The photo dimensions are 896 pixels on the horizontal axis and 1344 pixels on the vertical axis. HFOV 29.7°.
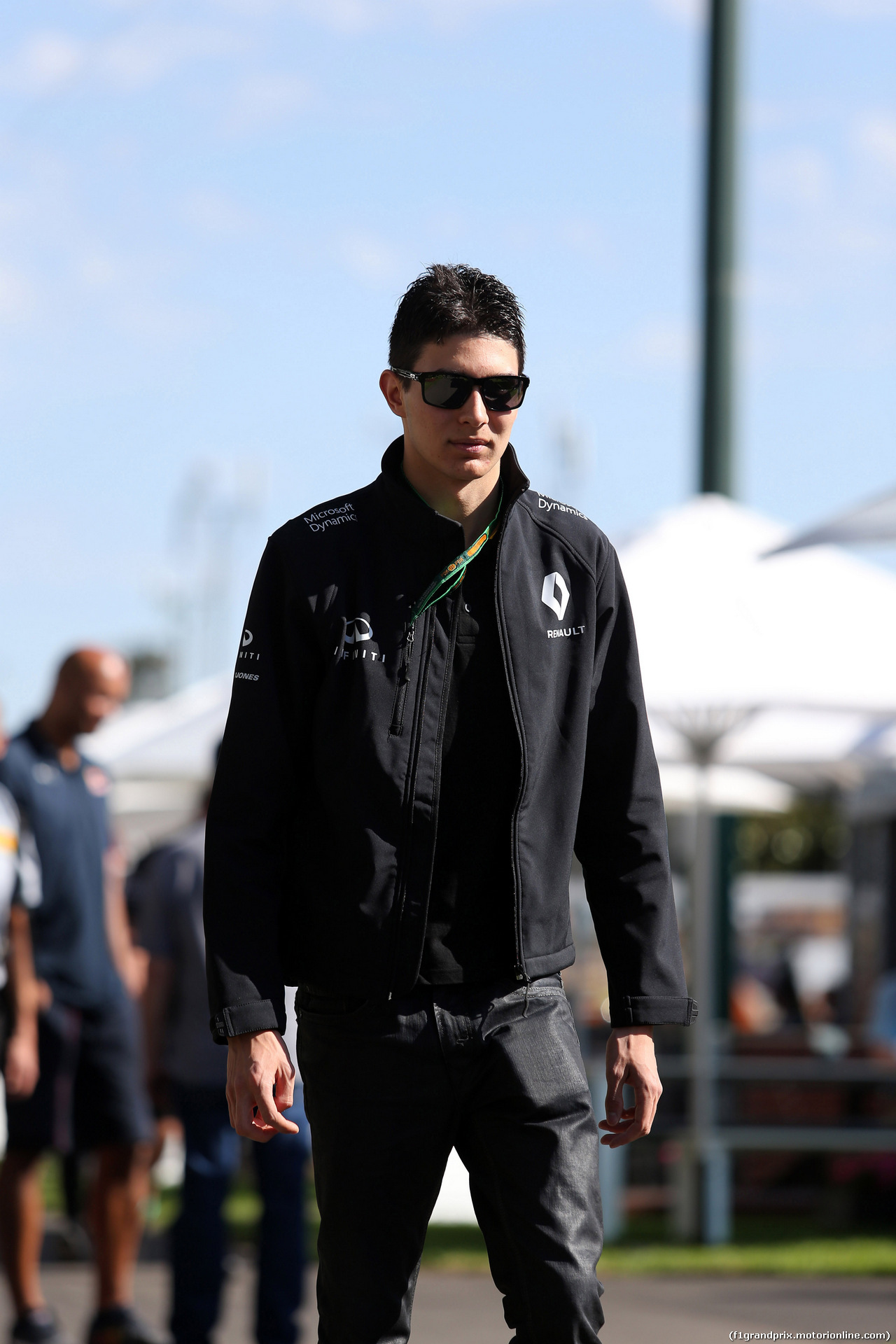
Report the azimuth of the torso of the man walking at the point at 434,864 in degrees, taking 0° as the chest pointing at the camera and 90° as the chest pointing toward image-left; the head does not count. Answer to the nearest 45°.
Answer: approximately 0°

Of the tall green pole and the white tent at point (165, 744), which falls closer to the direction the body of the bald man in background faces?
the tall green pole

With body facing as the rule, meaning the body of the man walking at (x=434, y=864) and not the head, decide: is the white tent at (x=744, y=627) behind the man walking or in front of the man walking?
behind
